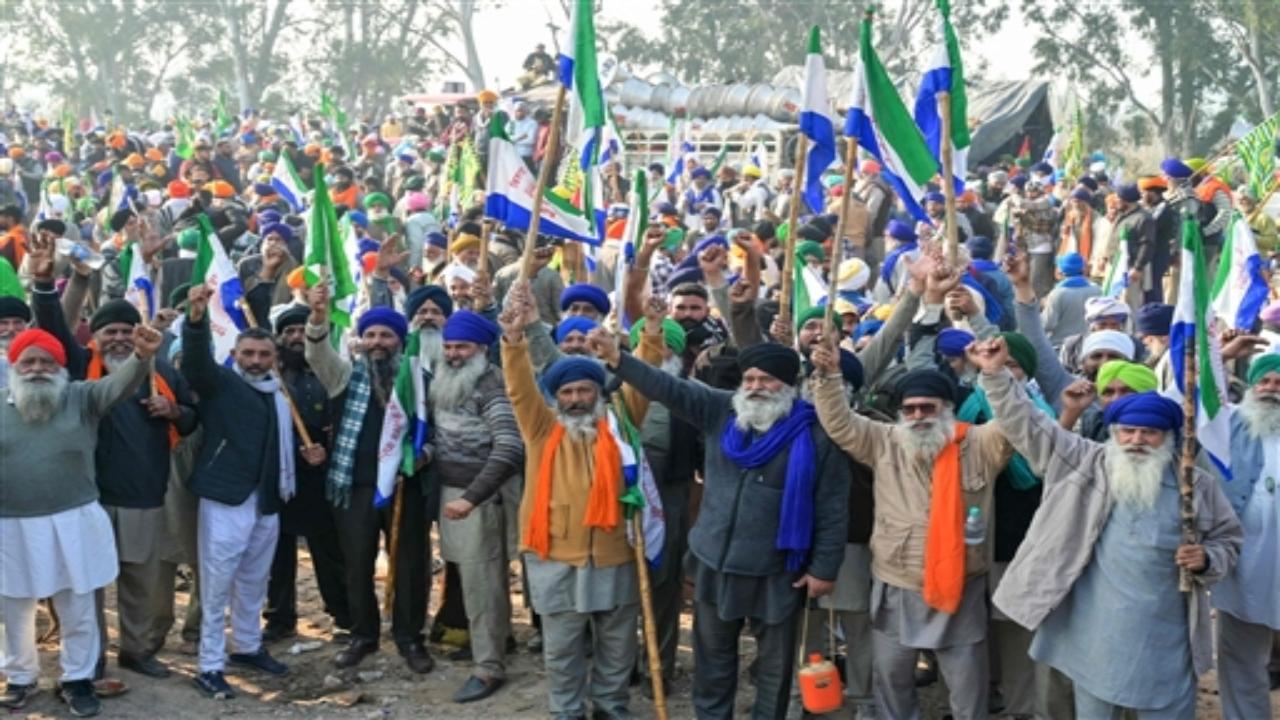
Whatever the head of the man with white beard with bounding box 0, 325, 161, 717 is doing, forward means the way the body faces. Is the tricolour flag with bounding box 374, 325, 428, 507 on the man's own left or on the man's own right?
on the man's own left

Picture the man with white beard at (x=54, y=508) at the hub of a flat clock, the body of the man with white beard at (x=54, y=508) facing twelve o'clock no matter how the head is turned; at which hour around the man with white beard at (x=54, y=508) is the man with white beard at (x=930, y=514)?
the man with white beard at (x=930, y=514) is roughly at 10 o'clock from the man with white beard at (x=54, y=508).

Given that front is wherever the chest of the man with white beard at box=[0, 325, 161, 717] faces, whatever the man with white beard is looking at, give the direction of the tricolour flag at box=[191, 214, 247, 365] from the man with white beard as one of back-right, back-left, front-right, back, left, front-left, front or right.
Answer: back-left

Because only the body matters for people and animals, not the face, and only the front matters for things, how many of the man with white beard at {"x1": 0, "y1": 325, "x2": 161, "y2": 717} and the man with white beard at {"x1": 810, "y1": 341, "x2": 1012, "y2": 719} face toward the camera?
2

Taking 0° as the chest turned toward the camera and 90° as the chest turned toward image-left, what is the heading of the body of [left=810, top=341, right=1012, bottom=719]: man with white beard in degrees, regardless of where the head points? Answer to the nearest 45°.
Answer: approximately 0°

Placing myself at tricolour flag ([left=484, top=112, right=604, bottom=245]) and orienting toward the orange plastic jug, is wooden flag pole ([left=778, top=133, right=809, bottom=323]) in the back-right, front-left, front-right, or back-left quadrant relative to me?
front-left

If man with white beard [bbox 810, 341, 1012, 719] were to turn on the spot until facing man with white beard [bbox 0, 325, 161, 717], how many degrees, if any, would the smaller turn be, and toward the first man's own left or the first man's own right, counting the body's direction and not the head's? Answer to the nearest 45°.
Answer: approximately 90° to the first man's own right

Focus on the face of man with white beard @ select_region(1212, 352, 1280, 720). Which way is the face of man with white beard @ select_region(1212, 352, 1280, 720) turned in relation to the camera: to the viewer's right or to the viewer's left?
to the viewer's left

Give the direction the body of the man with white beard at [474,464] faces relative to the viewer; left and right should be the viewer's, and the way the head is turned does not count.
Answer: facing the viewer and to the left of the viewer

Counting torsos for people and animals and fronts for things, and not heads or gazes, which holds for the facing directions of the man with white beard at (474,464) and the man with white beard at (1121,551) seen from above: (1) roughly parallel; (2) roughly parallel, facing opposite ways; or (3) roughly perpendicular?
roughly parallel

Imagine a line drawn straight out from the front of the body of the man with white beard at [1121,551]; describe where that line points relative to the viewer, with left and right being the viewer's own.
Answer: facing the viewer

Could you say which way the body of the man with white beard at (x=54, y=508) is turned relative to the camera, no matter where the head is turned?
toward the camera
